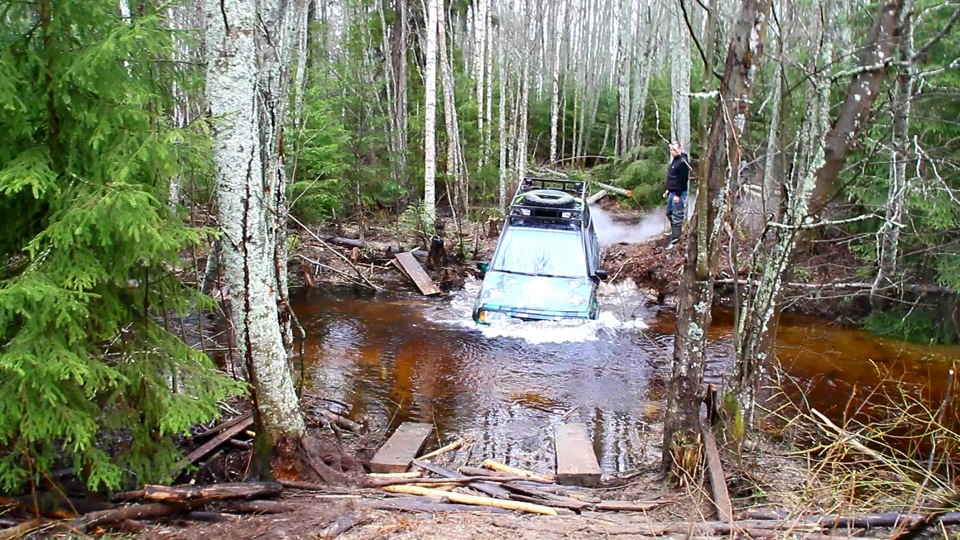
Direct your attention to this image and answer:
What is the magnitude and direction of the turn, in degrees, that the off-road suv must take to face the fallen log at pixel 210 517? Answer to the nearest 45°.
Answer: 0° — it already faces it

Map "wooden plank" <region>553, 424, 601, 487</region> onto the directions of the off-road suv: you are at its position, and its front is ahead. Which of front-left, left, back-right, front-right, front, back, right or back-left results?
front

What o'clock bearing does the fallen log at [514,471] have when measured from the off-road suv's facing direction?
The fallen log is roughly at 12 o'clock from the off-road suv.

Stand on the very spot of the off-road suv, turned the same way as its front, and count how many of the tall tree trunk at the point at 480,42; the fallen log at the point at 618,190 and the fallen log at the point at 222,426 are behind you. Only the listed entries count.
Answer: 2

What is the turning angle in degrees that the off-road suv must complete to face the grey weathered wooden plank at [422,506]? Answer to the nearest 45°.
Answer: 0° — it already faces it

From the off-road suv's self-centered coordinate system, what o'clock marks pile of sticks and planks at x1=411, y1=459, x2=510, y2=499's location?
The pile of sticks and planks is roughly at 12 o'clock from the off-road suv.

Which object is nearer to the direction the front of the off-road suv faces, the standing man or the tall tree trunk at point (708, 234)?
the tall tree trunk

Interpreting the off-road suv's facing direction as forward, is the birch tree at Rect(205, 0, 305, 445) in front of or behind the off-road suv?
in front

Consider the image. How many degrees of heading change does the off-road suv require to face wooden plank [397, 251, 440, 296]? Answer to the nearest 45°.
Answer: approximately 135° to its right

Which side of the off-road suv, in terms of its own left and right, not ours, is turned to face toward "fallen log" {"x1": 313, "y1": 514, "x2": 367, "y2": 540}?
front

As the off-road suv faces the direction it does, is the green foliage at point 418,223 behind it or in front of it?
behind

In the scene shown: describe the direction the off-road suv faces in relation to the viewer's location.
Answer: facing the viewer

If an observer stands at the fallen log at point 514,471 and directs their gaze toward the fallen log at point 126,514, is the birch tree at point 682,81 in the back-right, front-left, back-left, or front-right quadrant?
back-right

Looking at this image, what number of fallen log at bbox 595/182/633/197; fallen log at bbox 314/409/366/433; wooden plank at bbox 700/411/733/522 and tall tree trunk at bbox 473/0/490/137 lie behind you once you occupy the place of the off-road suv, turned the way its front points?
2

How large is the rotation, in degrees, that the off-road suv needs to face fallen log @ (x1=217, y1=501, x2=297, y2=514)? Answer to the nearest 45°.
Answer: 0° — it already faces it
